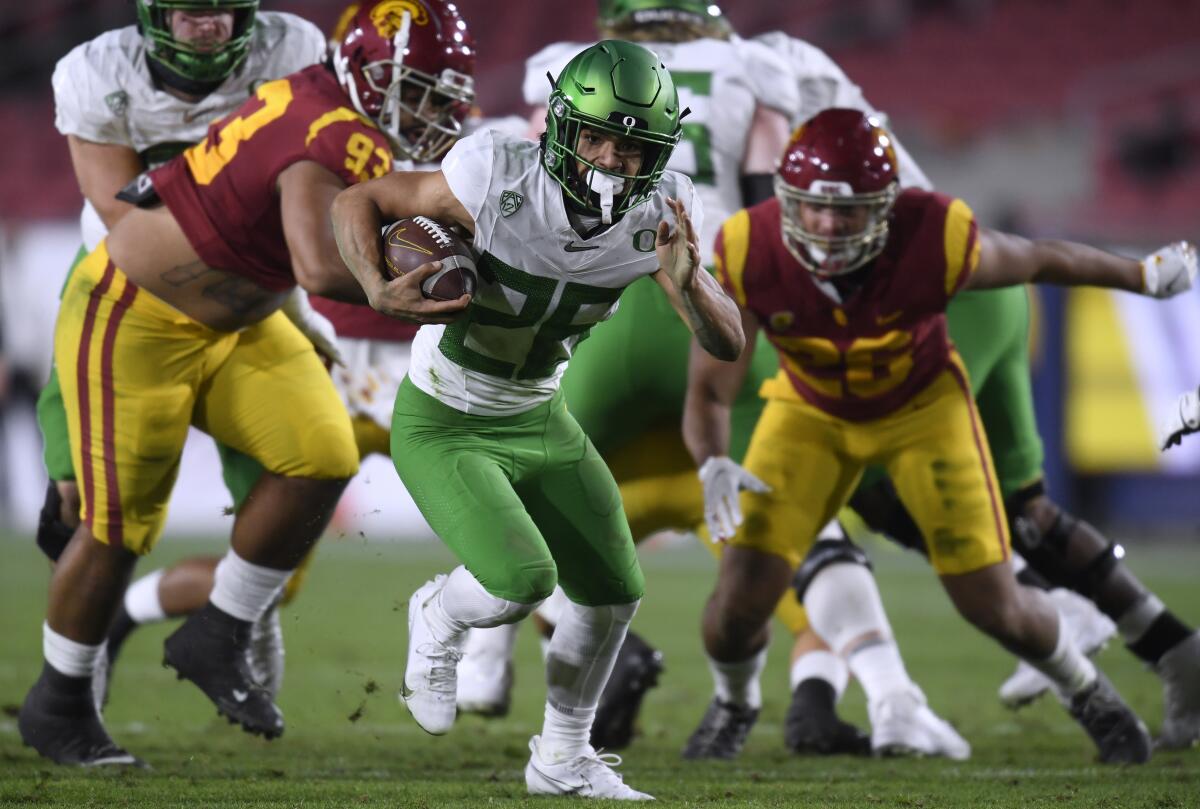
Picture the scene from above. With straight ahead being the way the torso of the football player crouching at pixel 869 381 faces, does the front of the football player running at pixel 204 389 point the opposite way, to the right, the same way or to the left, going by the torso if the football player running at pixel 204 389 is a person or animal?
to the left

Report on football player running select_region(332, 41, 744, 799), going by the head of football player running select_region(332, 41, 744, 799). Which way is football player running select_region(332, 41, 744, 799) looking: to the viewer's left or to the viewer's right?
to the viewer's right

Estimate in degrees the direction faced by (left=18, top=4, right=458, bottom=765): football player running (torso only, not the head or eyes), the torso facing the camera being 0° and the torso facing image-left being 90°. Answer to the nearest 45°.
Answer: approximately 315°

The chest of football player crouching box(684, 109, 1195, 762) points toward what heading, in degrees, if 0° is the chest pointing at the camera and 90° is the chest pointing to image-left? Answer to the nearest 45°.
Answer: approximately 0°

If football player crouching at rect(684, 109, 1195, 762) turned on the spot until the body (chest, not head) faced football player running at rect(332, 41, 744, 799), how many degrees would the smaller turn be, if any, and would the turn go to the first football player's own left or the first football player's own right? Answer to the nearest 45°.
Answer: approximately 45° to the first football player's own right

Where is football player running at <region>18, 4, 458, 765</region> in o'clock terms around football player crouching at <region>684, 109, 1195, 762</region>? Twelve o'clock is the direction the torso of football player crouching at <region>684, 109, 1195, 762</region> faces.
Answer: football player running at <region>18, 4, 458, 765</region> is roughly at 2 o'clock from football player crouching at <region>684, 109, 1195, 762</region>.

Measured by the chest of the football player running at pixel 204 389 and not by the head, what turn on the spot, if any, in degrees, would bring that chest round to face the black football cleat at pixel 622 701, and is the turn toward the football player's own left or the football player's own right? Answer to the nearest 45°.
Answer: approximately 45° to the football player's own left
